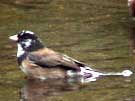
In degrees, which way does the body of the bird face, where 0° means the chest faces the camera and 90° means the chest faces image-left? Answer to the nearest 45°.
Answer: approximately 90°
